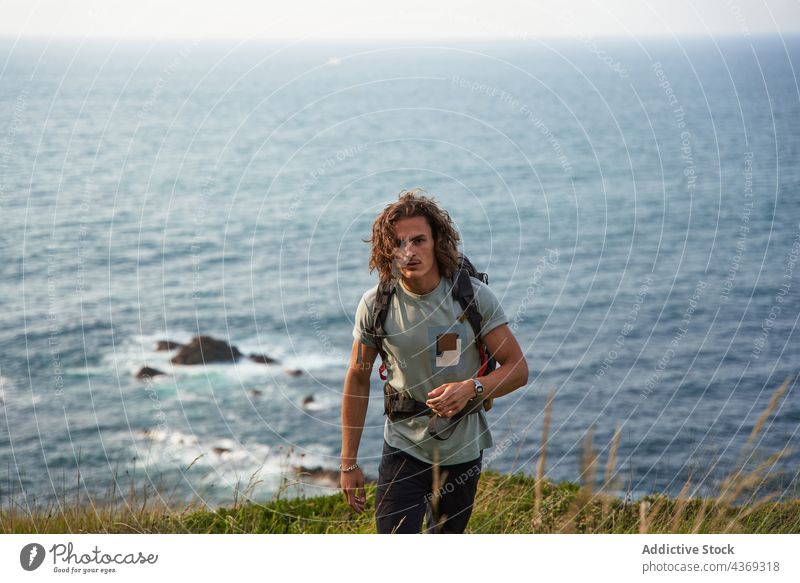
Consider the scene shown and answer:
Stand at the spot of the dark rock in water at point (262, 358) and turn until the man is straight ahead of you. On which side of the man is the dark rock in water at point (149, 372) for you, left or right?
right

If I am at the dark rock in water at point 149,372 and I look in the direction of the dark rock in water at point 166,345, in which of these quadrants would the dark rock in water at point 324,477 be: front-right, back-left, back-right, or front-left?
back-right

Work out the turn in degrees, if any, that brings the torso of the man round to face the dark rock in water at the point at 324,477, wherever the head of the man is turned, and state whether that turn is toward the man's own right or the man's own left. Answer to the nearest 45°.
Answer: approximately 180°

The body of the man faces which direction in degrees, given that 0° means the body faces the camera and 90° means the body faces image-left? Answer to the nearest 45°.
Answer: approximately 0°

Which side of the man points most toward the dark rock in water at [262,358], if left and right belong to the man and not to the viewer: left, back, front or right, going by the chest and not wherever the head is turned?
back

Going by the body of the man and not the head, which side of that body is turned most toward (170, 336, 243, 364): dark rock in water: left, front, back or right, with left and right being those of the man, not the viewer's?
back
